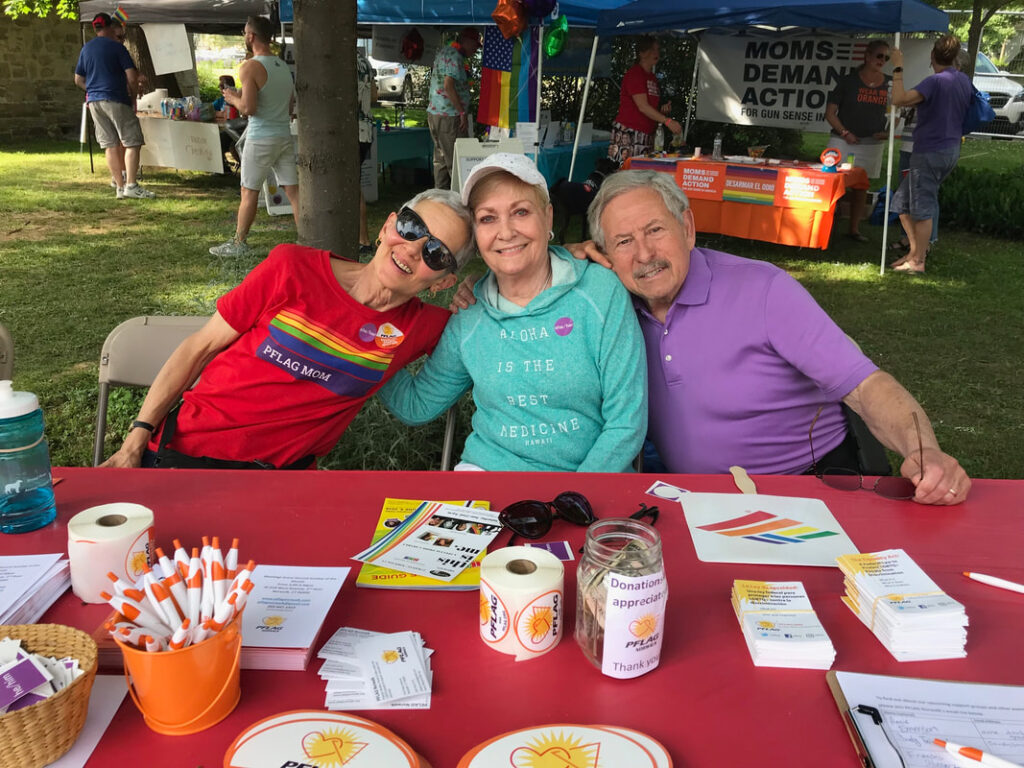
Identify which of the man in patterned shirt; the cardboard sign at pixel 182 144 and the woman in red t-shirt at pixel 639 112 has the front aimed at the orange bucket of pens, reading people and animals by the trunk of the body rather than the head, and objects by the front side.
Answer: the cardboard sign

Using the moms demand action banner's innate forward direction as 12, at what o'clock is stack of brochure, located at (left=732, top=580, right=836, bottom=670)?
The stack of brochure is roughly at 12 o'clock from the moms demand action banner.

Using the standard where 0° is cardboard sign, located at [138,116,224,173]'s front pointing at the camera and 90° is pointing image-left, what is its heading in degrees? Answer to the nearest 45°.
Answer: approximately 0°

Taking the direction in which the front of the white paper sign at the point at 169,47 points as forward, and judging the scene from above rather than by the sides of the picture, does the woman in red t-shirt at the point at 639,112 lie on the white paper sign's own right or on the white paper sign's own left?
on the white paper sign's own left

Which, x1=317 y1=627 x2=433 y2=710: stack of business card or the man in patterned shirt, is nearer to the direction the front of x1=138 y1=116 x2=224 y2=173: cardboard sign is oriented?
the stack of business card

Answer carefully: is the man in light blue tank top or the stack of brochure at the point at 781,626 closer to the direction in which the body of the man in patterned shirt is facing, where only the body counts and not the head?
the stack of brochure
